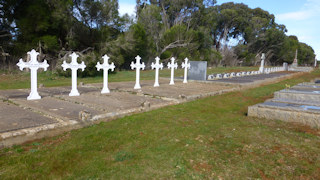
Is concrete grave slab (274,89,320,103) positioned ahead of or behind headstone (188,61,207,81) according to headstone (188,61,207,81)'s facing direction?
ahead

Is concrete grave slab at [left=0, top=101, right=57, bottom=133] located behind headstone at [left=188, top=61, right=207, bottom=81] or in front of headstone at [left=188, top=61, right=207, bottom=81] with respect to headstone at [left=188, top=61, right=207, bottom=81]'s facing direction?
in front

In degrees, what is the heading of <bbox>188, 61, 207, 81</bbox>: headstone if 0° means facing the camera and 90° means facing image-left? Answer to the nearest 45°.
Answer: approximately 0°

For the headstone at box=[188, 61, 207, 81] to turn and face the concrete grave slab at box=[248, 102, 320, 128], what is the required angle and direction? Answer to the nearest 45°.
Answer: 0° — it already faces it

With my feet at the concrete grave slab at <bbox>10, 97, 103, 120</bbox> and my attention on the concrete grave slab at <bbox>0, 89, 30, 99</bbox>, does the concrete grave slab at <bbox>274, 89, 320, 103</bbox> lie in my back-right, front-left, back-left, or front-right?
back-right

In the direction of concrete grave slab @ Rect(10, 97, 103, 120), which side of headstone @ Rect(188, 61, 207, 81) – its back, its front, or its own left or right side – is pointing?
front
